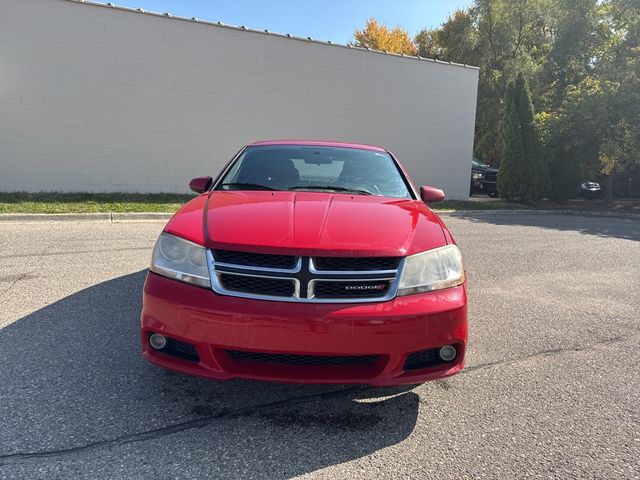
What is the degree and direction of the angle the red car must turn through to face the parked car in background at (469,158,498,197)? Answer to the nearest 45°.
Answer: approximately 135° to its left

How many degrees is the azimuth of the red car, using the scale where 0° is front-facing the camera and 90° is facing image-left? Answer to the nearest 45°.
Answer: approximately 0°

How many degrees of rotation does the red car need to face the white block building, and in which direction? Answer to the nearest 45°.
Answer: approximately 180°

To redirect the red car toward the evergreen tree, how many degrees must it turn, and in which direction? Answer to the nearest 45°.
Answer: approximately 135° to its left

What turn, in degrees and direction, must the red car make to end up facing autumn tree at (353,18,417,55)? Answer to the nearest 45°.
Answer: approximately 180°

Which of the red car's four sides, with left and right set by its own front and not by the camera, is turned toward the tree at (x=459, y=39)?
back

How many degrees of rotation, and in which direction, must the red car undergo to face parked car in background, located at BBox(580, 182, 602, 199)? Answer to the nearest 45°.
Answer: approximately 135° to its left

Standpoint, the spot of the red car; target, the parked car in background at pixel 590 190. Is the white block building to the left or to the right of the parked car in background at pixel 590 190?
left
